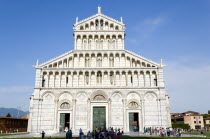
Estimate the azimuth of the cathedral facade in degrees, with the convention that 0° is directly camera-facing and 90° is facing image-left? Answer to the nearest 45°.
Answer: approximately 0°
